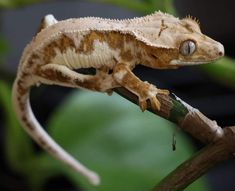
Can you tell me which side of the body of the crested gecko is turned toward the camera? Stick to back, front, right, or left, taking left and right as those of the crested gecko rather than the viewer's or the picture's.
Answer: right

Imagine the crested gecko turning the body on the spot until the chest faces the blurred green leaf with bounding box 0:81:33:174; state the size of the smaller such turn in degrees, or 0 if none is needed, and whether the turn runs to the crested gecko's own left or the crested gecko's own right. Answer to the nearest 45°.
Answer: approximately 90° to the crested gecko's own left

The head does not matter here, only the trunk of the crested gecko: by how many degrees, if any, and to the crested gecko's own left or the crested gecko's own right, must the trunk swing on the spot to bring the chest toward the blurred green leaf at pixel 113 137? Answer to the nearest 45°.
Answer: approximately 90° to the crested gecko's own left
